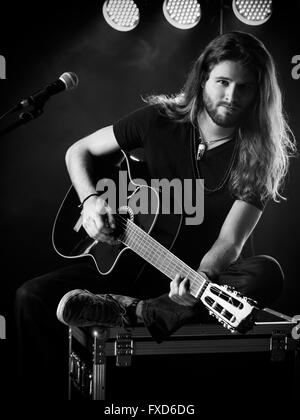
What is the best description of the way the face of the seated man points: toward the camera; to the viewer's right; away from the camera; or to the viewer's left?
toward the camera

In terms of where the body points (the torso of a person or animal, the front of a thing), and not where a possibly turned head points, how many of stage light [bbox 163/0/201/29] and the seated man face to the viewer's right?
0

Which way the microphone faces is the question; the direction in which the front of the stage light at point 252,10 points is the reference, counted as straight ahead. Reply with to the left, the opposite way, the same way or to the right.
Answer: to the left

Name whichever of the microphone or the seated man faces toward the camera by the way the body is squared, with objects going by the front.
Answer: the seated man

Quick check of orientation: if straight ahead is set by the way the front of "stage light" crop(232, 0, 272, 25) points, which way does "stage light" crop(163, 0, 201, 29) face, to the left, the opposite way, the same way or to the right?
the same way

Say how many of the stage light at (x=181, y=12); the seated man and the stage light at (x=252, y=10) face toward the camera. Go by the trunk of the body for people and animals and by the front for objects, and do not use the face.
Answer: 3

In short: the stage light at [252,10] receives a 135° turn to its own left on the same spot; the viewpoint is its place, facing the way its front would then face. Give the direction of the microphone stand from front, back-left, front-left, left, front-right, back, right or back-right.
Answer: back

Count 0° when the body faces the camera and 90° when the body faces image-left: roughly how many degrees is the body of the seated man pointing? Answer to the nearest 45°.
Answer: approximately 0°

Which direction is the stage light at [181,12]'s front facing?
toward the camera

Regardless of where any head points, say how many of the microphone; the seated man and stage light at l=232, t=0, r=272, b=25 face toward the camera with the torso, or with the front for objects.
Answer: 2

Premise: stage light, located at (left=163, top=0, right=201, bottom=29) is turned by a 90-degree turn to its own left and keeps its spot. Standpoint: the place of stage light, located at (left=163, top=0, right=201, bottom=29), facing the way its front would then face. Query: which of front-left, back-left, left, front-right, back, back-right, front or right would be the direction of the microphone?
back-right

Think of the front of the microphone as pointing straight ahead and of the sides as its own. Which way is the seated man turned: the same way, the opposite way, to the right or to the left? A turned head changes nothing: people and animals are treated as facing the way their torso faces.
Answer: to the right

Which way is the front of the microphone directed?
to the viewer's right
